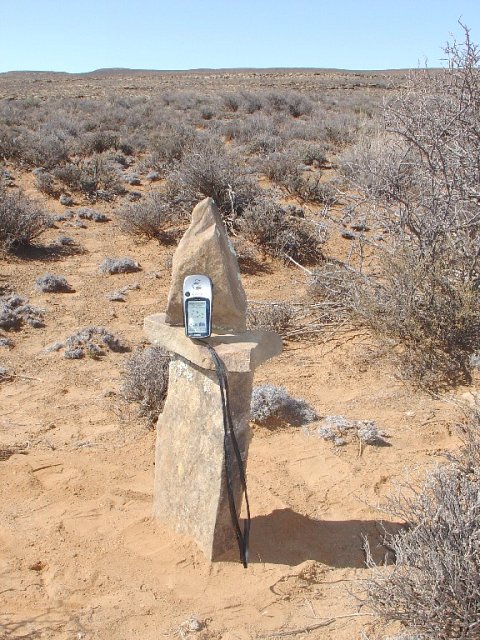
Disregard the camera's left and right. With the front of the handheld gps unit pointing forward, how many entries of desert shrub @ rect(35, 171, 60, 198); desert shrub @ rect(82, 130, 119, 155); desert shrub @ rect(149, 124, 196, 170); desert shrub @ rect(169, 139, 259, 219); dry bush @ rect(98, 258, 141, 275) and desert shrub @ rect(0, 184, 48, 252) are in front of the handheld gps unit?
0

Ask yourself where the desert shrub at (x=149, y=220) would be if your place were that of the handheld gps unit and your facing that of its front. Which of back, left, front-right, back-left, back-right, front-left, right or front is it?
back

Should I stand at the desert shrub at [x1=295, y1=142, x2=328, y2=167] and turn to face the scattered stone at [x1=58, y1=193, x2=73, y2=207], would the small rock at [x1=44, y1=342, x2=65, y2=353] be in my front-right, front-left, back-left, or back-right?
front-left

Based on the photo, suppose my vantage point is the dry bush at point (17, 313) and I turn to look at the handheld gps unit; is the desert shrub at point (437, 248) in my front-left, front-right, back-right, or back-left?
front-left

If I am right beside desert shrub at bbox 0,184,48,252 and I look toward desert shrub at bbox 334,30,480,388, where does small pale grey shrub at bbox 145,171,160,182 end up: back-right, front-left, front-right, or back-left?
back-left

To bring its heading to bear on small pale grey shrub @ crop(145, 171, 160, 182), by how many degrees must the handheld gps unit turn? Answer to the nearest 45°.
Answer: approximately 180°

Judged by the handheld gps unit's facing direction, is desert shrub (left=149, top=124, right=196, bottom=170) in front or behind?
behind

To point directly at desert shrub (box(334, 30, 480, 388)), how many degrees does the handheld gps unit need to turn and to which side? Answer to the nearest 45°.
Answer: approximately 135° to its left

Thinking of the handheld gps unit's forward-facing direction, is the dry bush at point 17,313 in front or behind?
behind

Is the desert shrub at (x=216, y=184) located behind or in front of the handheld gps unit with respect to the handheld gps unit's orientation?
behind

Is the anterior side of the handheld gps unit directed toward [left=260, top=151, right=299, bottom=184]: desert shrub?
no

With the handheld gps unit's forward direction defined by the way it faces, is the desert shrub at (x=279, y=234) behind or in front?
behind

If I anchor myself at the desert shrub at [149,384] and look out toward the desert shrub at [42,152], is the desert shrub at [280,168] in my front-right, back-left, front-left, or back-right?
front-right

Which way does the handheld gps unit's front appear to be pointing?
toward the camera

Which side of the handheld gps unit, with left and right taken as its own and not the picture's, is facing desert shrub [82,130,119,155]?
back

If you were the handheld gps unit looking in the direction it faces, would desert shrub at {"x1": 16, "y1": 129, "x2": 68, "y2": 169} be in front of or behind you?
behind

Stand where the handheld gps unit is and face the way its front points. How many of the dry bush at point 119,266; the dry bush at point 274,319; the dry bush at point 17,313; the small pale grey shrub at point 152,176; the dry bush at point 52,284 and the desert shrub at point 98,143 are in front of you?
0

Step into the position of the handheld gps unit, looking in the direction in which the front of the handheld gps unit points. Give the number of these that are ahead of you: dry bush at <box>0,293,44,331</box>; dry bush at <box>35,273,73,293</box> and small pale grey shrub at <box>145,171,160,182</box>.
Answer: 0
